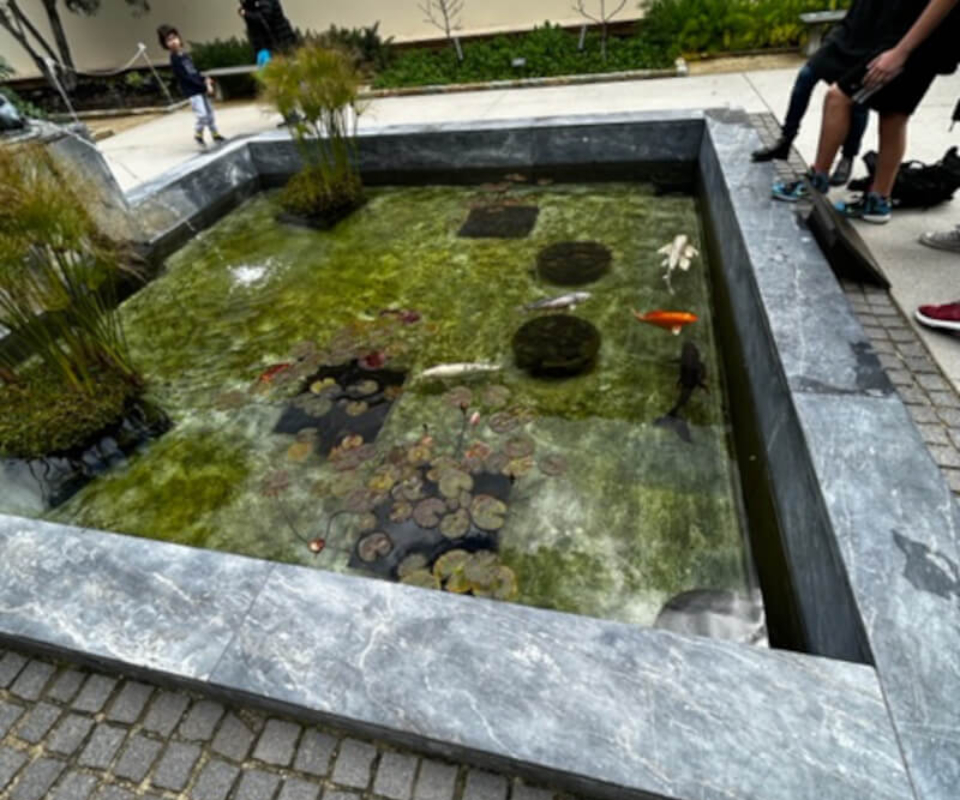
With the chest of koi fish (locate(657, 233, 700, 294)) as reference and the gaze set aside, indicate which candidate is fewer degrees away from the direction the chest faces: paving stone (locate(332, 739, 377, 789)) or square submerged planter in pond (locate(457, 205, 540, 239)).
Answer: the square submerged planter in pond

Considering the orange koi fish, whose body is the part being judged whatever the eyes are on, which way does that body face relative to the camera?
to the viewer's right

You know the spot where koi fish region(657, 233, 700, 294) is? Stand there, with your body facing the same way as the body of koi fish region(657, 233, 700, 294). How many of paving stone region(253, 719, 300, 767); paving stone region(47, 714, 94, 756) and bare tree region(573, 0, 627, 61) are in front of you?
1

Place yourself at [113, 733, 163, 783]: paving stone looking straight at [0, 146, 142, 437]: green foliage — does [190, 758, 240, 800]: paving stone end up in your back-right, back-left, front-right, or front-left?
back-right

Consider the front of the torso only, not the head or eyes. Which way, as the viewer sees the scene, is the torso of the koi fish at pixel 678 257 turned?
away from the camera

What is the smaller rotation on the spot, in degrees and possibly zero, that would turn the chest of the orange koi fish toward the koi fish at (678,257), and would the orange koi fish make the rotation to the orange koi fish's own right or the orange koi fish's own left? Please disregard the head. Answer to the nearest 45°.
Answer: approximately 90° to the orange koi fish's own left

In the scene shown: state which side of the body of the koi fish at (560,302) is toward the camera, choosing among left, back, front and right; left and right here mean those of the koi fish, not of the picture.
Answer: right

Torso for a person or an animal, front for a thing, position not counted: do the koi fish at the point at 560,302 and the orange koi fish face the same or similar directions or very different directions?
same or similar directions

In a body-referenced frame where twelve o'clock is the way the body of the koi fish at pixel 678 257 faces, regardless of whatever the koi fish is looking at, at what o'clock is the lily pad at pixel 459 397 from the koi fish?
The lily pad is roughly at 7 o'clock from the koi fish.

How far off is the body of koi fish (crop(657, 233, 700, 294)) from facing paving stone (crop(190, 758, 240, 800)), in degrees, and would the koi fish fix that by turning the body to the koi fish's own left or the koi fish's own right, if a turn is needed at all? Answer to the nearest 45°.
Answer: approximately 180°

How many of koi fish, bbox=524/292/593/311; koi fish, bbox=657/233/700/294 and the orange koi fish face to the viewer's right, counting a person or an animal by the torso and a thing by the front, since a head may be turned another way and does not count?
2

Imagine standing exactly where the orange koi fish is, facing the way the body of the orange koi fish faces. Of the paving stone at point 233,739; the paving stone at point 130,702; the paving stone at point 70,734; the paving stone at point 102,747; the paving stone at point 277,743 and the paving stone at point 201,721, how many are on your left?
0

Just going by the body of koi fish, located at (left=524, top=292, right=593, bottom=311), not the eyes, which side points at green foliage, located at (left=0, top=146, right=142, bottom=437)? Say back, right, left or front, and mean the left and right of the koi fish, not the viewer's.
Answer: back

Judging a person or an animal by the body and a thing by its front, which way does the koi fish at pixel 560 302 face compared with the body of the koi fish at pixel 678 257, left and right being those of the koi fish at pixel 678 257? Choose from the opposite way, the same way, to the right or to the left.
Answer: to the right
